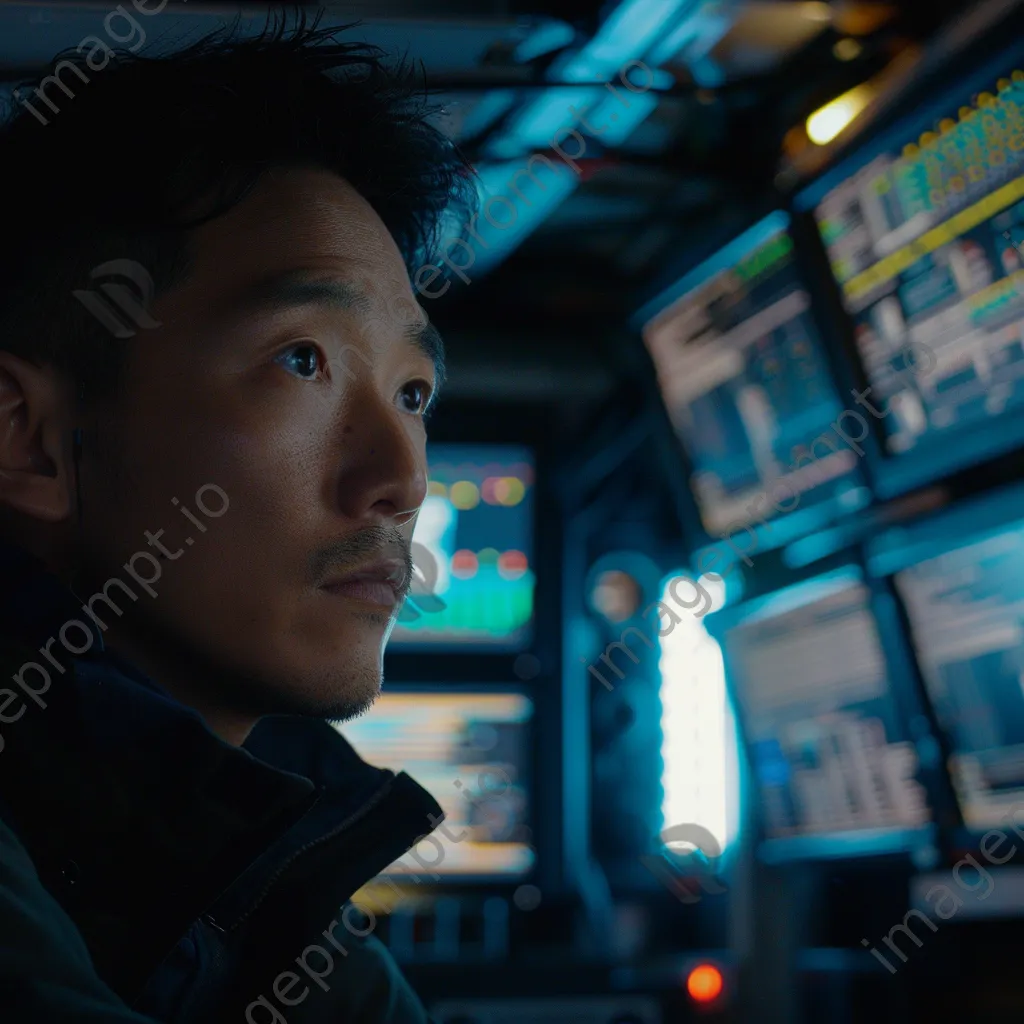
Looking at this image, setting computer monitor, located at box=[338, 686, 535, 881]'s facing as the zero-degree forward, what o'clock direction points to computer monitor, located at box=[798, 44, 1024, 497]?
computer monitor, located at box=[798, 44, 1024, 497] is roughly at 11 o'clock from computer monitor, located at box=[338, 686, 535, 881].

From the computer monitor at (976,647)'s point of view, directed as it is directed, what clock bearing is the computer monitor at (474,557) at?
the computer monitor at (474,557) is roughly at 3 o'clock from the computer monitor at (976,647).

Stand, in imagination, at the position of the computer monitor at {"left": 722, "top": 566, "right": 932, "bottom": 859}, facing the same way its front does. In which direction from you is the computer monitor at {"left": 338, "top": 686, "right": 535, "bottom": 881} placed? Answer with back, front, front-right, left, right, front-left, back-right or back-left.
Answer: right

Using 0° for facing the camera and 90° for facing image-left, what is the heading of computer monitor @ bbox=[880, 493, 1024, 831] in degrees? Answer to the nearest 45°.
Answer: approximately 45°

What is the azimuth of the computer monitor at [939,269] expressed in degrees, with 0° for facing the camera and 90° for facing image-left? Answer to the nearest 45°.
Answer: approximately 45°

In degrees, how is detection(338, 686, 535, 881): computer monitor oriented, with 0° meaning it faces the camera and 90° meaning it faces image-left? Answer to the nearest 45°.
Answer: approximately 0°

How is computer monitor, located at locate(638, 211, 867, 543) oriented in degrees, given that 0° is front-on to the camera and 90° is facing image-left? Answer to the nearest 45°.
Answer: approximately 45°

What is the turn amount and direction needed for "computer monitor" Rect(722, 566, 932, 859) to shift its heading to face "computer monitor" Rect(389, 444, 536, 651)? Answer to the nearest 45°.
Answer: approximately 90° to its right

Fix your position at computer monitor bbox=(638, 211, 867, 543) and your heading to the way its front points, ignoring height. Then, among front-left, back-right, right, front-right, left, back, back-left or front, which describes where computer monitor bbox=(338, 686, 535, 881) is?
right

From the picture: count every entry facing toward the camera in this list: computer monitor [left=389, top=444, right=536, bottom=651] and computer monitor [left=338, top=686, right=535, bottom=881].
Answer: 2
